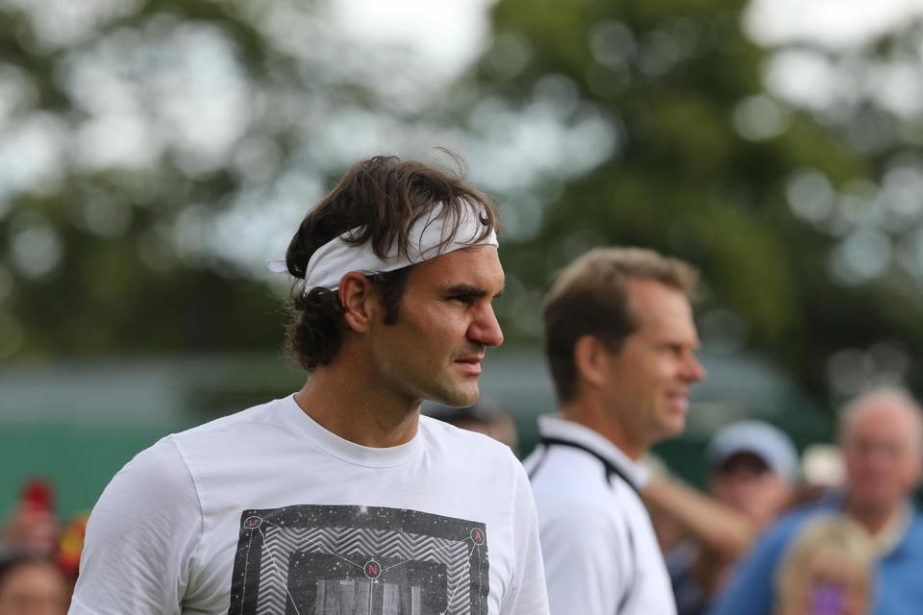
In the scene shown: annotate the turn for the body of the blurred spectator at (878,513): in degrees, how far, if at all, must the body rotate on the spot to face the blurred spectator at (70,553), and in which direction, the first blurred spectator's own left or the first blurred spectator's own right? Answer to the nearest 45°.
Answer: approximately 45° to the first blurred spectator's own right

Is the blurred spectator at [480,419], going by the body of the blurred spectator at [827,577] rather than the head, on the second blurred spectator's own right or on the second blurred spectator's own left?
on the second blurred spectator's own right

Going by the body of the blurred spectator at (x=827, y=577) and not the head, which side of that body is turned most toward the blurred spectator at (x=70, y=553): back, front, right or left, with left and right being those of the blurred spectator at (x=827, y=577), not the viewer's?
right

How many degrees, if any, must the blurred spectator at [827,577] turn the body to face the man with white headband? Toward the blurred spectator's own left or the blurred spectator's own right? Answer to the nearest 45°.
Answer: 0° — they already face them

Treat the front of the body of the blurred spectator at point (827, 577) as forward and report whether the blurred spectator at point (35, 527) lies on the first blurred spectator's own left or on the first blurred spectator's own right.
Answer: on the first blurred spectator's own right

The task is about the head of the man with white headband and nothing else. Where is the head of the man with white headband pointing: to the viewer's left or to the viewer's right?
to the viewer's right
